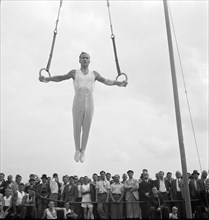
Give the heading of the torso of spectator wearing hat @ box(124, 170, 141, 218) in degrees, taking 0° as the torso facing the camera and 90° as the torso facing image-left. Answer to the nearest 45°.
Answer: approximately 0°

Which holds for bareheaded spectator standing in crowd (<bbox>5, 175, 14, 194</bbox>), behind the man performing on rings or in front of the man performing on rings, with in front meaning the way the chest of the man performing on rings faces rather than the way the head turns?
behind

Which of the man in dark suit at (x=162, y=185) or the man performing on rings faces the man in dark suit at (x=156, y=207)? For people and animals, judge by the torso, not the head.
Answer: the man in dark suit at (x=162, y=185)

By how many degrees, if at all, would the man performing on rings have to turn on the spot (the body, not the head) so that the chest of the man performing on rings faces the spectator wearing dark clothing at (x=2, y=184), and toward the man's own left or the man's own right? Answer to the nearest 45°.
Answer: approximately 135° to the man's own right

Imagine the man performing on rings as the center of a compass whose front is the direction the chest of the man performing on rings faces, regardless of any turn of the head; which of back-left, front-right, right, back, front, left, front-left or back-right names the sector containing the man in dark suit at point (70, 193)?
back

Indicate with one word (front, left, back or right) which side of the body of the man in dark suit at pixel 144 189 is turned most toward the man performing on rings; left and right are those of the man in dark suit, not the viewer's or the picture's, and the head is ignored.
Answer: front

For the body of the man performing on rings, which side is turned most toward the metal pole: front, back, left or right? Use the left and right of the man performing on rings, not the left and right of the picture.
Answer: left

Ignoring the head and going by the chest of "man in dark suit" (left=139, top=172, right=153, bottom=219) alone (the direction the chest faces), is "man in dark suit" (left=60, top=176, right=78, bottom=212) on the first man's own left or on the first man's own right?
on the first man's own right

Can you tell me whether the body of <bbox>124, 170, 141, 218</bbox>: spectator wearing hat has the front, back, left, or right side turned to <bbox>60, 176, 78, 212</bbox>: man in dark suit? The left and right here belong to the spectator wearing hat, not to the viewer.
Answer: right
